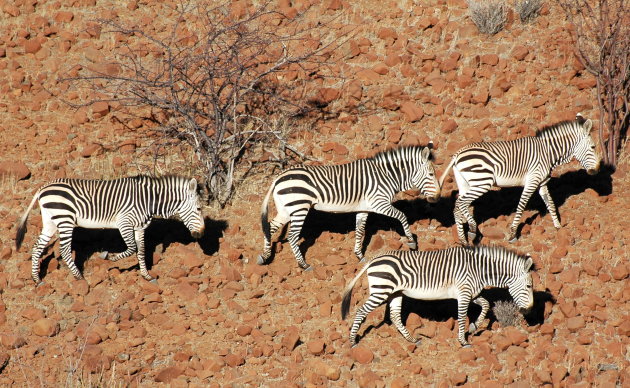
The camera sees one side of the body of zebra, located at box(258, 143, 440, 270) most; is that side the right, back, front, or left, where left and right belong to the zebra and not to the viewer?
right

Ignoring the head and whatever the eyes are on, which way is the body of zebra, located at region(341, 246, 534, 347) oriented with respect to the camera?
to the viewer's right

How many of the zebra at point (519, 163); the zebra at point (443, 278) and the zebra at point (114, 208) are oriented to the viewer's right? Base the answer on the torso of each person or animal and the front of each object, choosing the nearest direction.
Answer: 3

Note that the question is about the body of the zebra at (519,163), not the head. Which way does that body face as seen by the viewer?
to the viewer's right

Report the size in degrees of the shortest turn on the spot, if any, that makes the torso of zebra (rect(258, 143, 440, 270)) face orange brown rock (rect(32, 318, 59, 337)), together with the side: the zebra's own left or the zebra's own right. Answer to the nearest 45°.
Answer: approximately 180°

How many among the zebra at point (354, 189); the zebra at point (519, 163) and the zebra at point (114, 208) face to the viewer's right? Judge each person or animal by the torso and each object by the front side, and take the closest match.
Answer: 3

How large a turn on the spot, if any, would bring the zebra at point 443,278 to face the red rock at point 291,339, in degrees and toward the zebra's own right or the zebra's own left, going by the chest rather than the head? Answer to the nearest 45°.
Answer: approximately 180°

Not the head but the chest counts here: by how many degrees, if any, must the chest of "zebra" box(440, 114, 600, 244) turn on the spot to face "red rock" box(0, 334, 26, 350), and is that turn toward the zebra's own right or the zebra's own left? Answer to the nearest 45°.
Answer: approximately 135° to the zebra's own right

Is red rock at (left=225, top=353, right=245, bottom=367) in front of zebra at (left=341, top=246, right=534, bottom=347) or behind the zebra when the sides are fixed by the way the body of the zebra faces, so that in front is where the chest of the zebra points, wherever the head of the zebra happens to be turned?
behind
